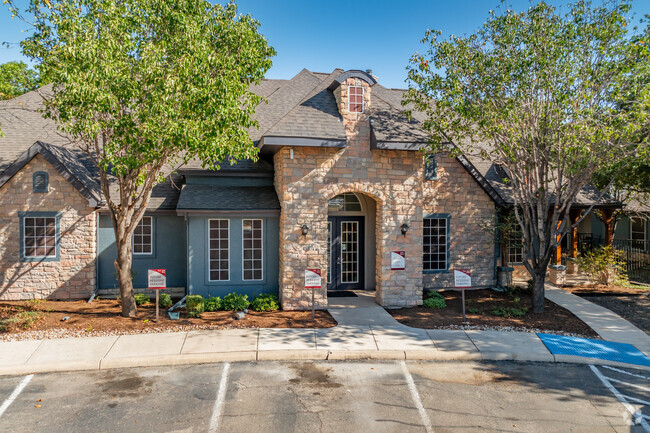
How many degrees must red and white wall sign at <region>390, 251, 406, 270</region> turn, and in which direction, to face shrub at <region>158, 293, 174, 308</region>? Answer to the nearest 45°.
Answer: approximately 90° to its right

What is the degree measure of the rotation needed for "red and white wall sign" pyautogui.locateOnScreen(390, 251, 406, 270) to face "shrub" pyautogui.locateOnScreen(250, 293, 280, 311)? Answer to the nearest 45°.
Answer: approximately 90° to its right

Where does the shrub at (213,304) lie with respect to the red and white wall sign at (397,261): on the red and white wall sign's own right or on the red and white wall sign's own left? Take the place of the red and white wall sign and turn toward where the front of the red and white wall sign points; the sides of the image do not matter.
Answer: on the red and white wall sign's own right

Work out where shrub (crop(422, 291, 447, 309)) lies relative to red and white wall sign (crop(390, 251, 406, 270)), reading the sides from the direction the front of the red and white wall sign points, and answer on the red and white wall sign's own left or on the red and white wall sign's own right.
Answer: on the red and white wall sign's own left

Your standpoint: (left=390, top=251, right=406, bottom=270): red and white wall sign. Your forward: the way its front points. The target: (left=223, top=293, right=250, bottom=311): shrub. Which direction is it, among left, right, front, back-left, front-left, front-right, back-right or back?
right

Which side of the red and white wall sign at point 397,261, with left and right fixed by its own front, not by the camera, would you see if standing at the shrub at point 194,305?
right

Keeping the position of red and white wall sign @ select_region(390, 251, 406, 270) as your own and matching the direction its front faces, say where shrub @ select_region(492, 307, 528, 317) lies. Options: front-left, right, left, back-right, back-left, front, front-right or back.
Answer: left

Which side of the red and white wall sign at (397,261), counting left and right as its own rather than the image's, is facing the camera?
front

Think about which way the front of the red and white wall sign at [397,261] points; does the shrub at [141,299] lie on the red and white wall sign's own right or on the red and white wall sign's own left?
on the red and white wall sign's own right
